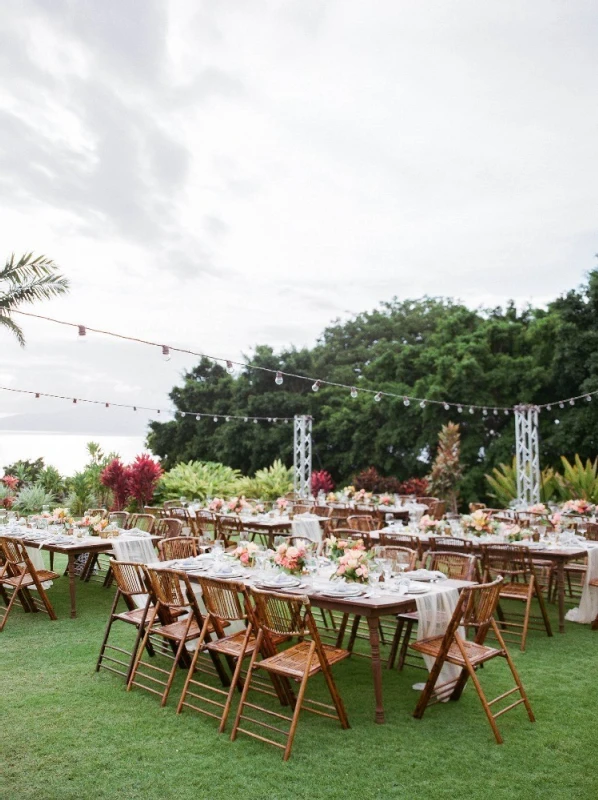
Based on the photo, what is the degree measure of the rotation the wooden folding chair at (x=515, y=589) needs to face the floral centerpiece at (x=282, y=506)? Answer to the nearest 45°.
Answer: approximately 90° to its left

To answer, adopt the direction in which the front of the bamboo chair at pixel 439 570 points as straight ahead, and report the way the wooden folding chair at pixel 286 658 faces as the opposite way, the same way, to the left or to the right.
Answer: the opposite way

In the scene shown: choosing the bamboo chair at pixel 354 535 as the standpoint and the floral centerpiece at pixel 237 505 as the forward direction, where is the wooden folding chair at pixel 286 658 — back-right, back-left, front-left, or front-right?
back-left

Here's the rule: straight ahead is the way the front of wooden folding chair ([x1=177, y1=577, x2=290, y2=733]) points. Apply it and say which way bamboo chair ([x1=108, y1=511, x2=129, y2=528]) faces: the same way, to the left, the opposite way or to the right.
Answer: the opposite way

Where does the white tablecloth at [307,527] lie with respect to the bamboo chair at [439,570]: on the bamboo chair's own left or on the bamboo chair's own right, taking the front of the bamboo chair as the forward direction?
on the bamboo chair's own right

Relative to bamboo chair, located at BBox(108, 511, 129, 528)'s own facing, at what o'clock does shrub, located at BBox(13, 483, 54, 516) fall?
The shrub is roughly at 4 o'clock from the bamboo chair.

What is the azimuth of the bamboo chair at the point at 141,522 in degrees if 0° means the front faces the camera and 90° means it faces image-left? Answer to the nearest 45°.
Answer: approximately 45°

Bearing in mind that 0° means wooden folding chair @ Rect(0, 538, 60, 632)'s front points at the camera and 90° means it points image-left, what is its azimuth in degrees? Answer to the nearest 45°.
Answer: approximately 225°

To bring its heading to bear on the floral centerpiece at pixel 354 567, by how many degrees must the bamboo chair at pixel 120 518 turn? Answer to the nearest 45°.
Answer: approximately 45° to its left
